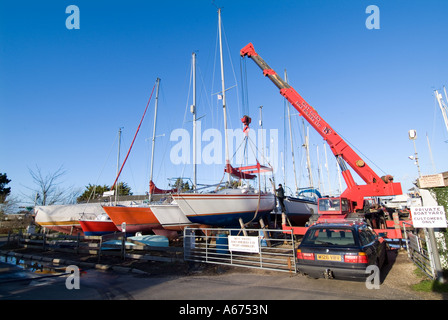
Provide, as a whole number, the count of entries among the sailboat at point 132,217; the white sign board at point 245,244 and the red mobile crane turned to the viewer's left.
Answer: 2

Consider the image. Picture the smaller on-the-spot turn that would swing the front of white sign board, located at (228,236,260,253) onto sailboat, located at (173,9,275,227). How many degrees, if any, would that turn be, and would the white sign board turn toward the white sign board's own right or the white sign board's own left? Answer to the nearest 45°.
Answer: approximately 180°

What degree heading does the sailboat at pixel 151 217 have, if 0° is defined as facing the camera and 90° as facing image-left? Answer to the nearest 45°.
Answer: approximately 90°

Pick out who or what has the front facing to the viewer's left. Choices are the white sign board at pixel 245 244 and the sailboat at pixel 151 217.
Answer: the sailboat

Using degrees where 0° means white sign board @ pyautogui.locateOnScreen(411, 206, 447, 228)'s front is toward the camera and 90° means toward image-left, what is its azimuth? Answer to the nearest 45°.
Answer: approximately 0°

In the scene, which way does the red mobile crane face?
to the viewer's left

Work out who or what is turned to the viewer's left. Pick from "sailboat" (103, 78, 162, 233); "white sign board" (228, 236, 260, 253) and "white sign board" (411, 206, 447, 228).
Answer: the sailboat
